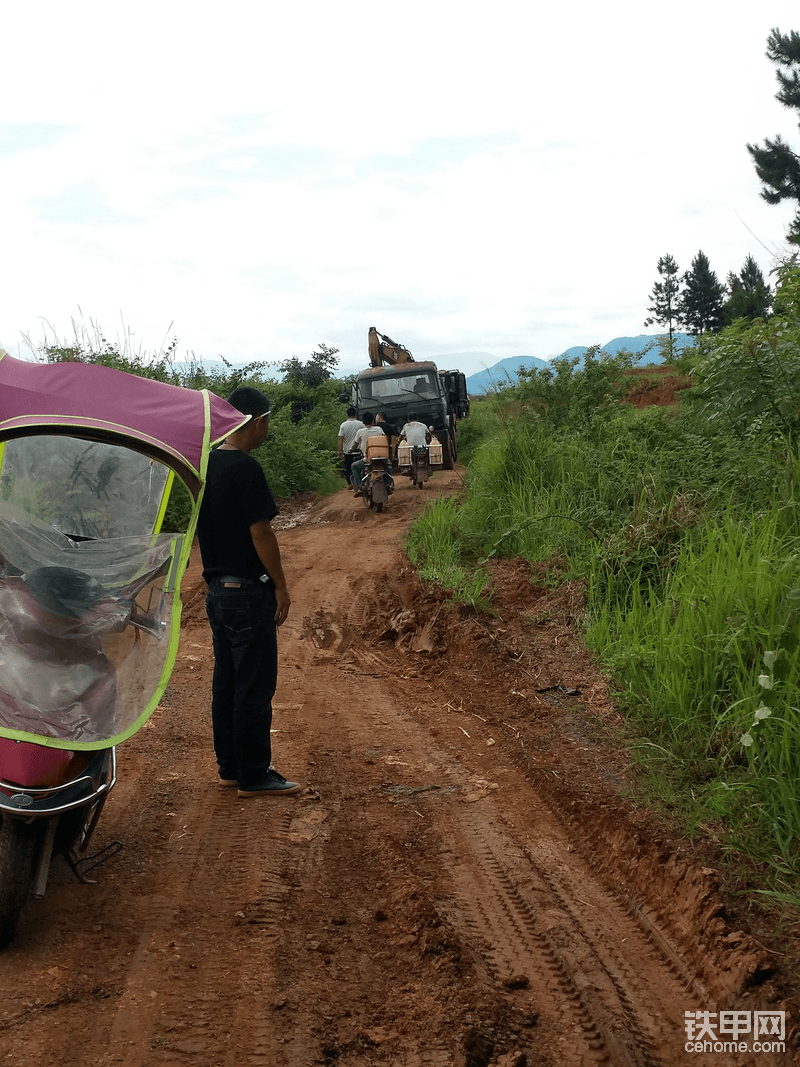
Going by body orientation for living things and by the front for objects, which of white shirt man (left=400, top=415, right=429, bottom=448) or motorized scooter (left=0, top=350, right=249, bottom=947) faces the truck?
the white shirt man

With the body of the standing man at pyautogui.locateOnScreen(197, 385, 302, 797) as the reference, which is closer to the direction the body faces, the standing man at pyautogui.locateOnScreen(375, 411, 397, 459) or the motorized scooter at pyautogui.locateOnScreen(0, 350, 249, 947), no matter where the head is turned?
the standing man

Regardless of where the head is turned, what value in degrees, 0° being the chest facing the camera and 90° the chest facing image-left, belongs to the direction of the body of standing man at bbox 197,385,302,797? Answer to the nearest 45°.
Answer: approximately 225°

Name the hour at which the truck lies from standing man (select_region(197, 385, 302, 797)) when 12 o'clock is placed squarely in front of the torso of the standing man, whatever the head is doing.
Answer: The truck is roughly at 11 o'clock from the standing man.

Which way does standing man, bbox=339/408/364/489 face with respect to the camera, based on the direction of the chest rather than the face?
away from the camera

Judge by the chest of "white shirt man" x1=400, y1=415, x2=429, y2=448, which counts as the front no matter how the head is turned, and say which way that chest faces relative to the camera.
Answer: away from the camera

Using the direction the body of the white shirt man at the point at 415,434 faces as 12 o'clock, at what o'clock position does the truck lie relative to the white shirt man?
The truck is roughly at 12 o'clock from the white shirt man.

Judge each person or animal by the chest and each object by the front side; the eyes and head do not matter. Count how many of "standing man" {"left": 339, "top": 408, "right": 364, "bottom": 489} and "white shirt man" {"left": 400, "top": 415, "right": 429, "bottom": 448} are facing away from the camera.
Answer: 2
